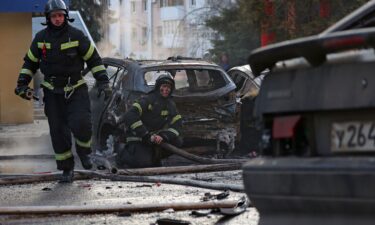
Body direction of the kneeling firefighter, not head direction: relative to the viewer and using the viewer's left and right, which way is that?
facing the viewer and to the right of the viewer

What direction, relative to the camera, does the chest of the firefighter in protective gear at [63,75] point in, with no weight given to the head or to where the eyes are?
toward the camera

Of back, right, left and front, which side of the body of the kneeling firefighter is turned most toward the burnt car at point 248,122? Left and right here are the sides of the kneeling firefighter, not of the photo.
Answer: left

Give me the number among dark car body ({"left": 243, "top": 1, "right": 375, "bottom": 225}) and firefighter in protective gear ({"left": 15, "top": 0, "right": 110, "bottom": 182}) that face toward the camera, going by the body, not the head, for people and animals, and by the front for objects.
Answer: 1

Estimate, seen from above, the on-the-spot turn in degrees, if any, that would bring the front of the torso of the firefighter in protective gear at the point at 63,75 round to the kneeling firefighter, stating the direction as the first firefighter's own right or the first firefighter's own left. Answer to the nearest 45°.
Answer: approximately 135° to the first firefighter's own left

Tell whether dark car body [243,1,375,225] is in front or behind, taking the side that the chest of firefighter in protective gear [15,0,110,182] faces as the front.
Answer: in front

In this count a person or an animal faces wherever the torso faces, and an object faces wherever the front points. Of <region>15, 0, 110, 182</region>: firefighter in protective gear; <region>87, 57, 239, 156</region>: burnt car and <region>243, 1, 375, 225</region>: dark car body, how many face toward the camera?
1

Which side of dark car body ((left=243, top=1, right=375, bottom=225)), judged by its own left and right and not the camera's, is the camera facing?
back

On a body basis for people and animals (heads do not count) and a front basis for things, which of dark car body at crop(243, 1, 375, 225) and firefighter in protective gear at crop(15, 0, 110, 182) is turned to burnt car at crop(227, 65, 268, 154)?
the dark car body

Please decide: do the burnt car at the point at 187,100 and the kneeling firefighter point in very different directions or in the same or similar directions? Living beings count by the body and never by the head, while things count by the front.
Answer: very different directions

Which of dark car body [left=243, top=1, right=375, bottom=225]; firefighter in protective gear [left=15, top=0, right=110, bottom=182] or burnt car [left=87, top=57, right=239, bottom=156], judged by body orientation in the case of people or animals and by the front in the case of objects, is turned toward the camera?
the firefighter in protective gear
